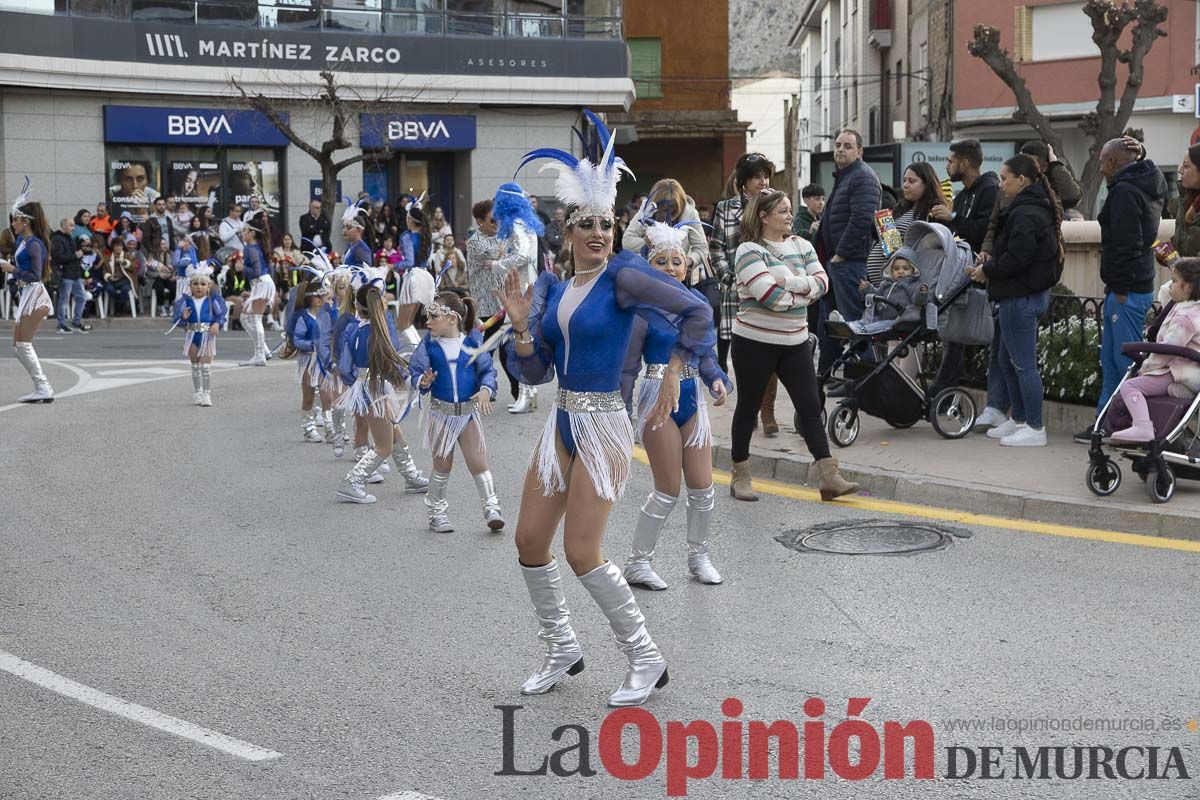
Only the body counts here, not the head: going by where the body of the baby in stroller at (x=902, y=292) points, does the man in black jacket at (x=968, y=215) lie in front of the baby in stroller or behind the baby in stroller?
behind

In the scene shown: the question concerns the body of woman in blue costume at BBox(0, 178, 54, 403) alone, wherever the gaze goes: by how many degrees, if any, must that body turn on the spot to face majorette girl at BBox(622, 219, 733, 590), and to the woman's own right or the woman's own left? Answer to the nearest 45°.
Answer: approximately 90° to the woman's own left

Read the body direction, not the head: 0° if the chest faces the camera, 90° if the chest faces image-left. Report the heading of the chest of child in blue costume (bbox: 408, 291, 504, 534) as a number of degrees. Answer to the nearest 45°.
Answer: approximately 0°

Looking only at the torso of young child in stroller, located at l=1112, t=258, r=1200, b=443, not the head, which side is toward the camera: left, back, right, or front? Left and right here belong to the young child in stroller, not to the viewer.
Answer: left

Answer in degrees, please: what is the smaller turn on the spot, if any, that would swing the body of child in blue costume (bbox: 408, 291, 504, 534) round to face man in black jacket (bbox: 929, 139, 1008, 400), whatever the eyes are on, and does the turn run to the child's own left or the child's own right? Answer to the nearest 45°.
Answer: approximately 135° to the child's own left
